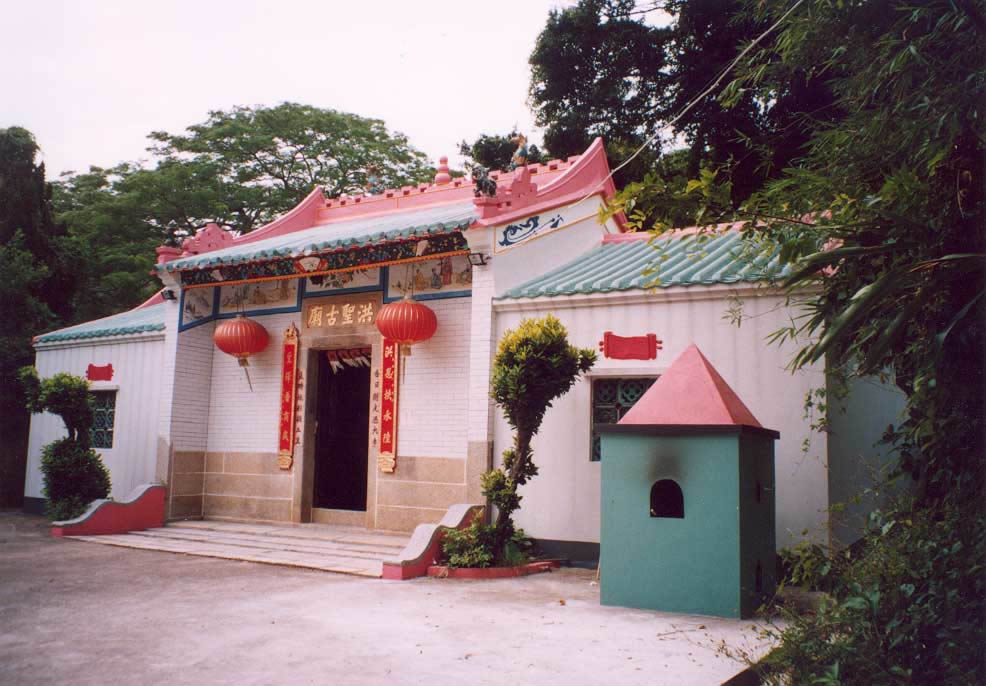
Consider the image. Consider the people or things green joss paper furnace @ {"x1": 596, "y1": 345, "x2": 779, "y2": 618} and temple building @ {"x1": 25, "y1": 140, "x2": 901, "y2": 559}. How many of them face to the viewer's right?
0

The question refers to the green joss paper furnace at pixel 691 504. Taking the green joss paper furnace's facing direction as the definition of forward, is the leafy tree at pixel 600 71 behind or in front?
behind

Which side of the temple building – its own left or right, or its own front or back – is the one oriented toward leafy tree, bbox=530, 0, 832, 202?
back

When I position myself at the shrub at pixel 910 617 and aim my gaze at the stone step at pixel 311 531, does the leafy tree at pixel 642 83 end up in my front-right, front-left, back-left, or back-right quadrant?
front-right

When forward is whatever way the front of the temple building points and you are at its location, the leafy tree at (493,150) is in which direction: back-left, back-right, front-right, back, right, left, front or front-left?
back-right

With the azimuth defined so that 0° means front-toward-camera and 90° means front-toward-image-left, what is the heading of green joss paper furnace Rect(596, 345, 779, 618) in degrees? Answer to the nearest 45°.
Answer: approximately 0°

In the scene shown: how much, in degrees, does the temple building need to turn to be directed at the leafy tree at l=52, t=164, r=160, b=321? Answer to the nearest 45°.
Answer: approximately 90° to its right

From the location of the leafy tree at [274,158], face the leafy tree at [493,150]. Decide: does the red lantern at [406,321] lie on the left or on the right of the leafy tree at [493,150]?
right

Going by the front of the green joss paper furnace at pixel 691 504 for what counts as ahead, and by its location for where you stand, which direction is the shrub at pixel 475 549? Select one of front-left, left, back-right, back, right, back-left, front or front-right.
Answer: back-right

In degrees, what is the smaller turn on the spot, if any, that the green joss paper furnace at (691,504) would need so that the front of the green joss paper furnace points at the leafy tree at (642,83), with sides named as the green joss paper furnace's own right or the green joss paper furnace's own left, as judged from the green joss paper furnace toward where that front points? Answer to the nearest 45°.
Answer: approximately 180°

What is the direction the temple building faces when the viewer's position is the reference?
facing the viewer and to the left of the viewer

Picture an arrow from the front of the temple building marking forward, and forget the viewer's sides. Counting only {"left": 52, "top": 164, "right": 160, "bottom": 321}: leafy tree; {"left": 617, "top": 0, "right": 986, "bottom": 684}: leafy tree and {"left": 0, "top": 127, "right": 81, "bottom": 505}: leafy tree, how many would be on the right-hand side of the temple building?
2
